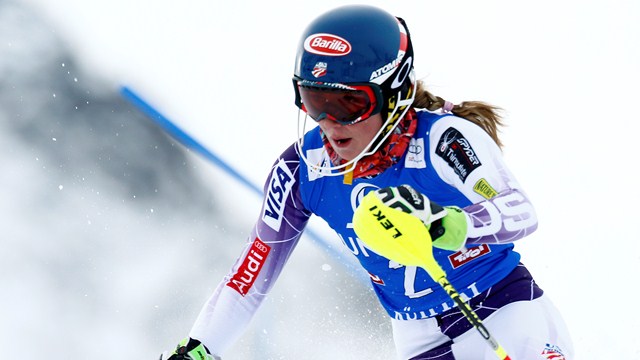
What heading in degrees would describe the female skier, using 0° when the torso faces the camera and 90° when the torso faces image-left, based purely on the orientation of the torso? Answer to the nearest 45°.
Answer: approximately 45°
